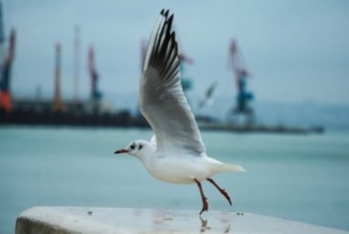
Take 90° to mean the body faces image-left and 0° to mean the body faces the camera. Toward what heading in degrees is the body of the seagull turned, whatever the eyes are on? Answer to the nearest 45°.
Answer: approximately 90°
